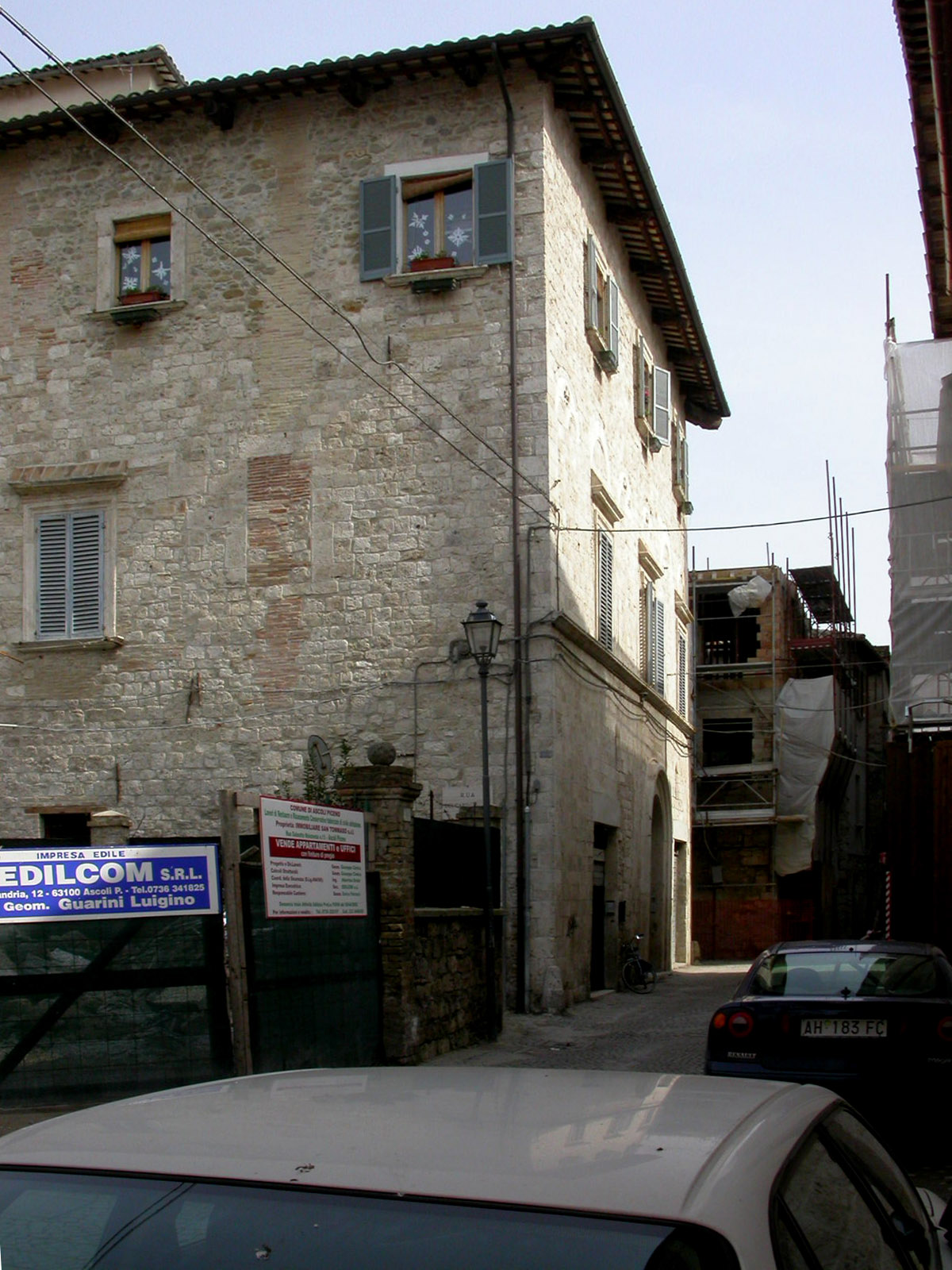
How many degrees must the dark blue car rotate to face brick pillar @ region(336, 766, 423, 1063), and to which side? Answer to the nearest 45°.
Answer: approximately 45° to its left

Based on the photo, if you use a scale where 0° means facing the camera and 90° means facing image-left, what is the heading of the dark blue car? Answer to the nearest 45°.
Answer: approximately 180°

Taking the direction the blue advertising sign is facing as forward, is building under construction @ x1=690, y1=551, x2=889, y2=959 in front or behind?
behind

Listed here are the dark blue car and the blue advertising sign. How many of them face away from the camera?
1

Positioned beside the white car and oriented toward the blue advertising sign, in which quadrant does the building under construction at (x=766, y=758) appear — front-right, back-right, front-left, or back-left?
front-right

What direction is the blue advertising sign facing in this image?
toward the camera
